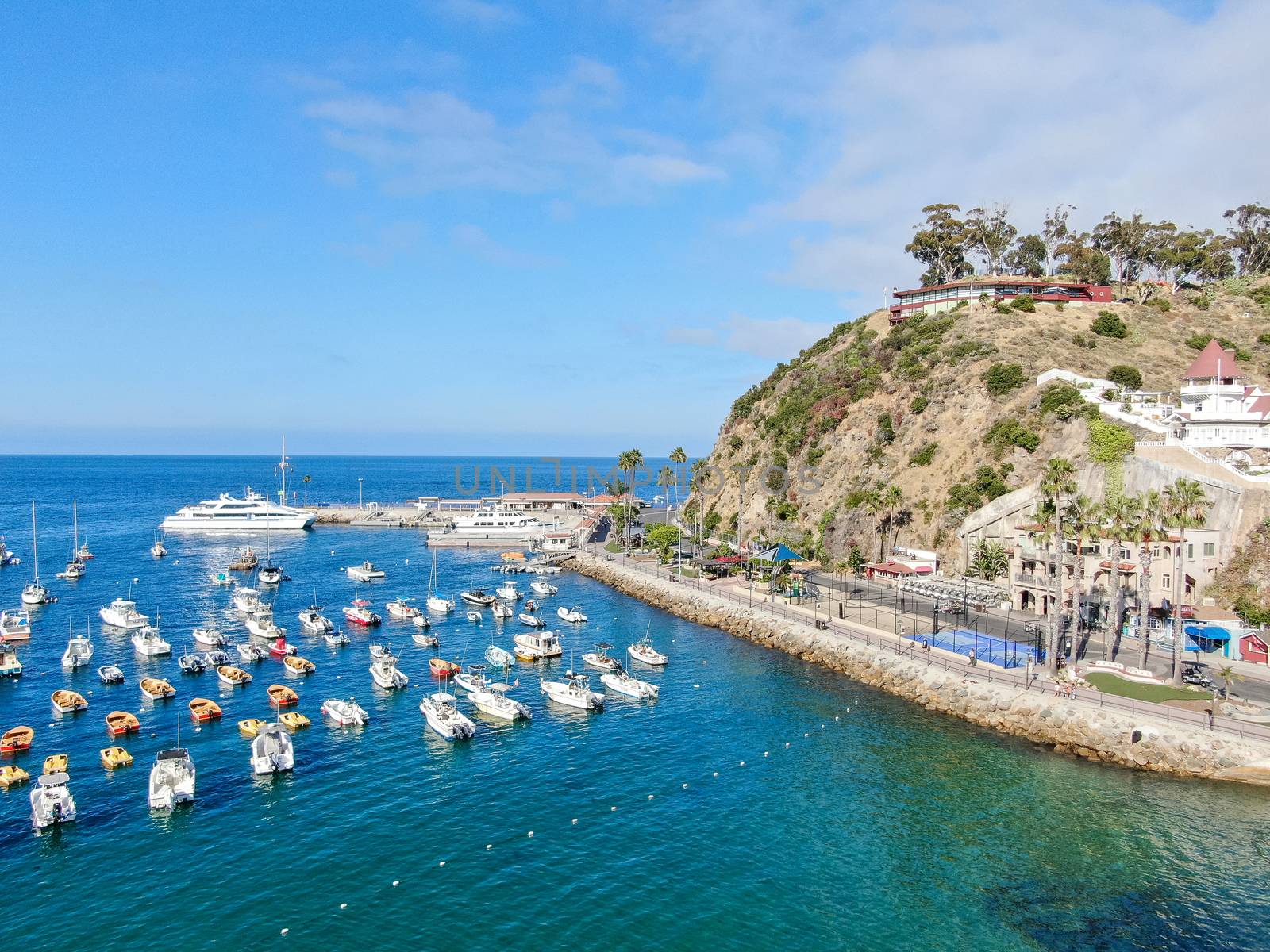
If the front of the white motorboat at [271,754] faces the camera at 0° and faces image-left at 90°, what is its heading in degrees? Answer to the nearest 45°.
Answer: approximately 180°

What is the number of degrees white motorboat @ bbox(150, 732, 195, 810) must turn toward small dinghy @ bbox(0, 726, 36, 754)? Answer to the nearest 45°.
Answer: approximately 45° to its left

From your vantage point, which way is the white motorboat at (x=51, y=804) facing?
away from the camera

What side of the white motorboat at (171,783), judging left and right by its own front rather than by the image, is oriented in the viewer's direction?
back

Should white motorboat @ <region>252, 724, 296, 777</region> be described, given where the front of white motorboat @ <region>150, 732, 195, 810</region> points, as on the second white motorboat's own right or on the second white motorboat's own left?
on the second white motorboat's own right

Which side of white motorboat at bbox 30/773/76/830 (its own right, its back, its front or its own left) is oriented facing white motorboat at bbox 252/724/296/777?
right

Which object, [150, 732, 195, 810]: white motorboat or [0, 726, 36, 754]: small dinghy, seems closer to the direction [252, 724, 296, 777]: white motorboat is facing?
the small dinghy

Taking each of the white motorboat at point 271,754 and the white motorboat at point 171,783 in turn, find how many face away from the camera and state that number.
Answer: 2
